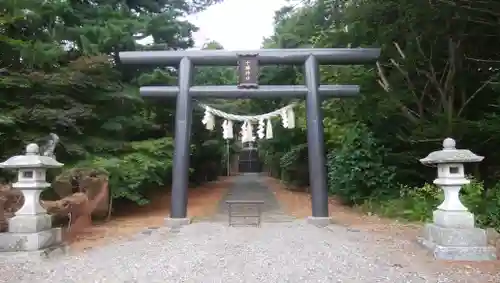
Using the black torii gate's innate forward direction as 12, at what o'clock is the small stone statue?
The small stone statue is roughly at 3 o'clock from the black torii gate.

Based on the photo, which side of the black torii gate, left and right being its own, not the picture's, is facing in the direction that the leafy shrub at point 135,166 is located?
right

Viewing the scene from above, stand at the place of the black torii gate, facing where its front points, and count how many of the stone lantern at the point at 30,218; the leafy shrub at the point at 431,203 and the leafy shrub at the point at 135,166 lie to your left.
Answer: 1

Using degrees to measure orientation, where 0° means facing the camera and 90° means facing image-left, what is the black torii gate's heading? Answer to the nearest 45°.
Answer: approximately 0°

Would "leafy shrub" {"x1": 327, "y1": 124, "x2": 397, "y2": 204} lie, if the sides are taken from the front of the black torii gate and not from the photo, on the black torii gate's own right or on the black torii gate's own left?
on the black torii gate's own left

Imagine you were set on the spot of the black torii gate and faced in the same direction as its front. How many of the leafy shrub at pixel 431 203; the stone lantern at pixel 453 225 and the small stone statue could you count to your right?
1

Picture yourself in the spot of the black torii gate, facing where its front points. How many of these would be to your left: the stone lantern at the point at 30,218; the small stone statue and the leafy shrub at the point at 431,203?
1

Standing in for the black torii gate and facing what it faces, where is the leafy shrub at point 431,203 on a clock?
The leafy shrub is roughly at 9 o'clock from the black torii gate.

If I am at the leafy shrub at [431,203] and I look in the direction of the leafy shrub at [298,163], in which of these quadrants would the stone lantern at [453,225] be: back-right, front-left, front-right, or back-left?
back-left

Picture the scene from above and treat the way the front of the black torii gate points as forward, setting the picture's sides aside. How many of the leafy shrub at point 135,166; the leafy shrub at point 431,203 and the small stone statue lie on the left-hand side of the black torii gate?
1

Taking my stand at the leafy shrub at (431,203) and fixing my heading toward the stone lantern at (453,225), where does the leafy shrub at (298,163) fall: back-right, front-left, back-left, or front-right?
back-right

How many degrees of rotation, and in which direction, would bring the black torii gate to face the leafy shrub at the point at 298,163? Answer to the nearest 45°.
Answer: approximately 180°
